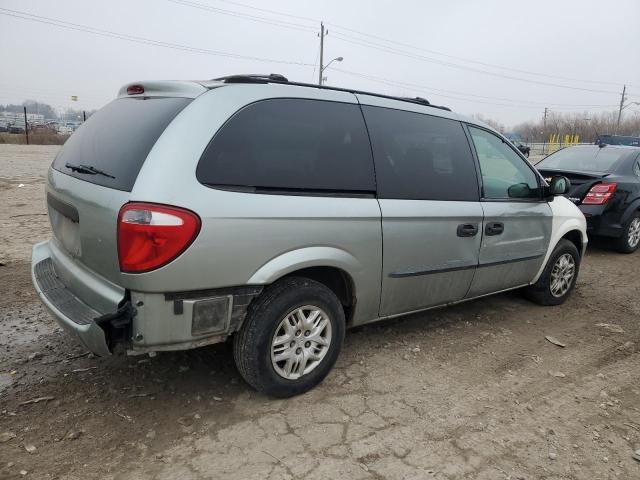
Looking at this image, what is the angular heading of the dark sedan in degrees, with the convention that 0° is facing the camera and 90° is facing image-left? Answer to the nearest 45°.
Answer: approximately 225°

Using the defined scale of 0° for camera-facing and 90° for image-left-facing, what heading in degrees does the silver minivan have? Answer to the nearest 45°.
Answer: approximately 225°

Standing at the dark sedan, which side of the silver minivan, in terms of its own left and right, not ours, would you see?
front

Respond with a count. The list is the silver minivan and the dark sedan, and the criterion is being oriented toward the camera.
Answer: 0

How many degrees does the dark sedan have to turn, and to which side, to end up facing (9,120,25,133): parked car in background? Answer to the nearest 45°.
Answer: approximately 135° to its left

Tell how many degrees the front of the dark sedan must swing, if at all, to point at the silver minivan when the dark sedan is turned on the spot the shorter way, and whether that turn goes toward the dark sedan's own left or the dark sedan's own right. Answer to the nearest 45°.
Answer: approximately 135° to the dark sedan's own right
